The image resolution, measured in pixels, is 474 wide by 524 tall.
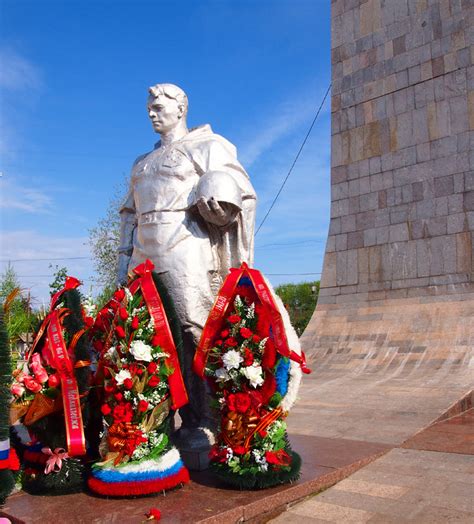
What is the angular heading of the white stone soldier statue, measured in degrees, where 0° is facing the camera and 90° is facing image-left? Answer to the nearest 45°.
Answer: approximately 45°

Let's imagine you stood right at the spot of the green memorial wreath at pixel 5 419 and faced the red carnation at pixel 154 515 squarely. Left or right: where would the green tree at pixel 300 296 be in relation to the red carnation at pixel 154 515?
left

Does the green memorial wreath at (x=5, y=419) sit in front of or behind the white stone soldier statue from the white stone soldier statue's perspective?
in front

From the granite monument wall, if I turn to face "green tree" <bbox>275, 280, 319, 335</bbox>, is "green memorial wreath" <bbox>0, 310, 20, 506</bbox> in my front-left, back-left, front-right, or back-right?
back-left

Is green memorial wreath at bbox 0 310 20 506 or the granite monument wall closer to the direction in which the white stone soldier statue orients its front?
the green memorial wreath

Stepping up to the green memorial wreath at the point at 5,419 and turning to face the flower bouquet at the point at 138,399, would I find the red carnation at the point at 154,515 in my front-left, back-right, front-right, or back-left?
front-right
